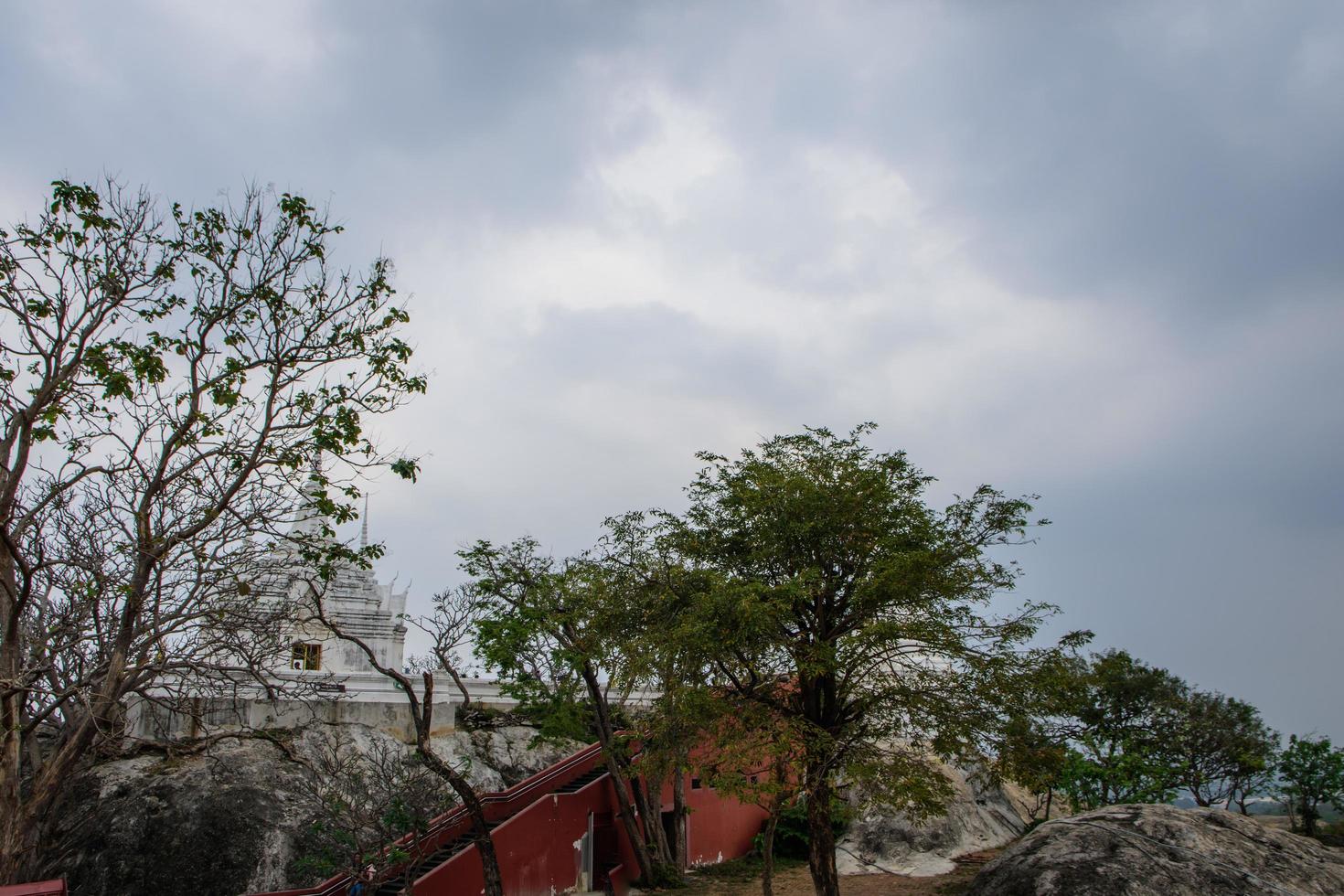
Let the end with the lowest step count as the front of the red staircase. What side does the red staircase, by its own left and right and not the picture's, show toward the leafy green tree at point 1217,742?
back

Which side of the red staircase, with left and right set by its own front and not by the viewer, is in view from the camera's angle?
left

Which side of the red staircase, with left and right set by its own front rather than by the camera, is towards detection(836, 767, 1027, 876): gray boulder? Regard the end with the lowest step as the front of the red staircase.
back

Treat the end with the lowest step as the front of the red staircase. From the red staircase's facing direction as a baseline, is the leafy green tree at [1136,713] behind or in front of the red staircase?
behind

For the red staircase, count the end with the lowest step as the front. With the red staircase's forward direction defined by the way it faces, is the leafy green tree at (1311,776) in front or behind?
behind
